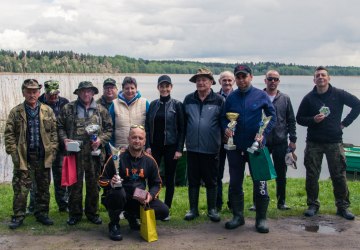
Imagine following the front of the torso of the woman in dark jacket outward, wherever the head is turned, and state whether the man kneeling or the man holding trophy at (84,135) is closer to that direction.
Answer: the man kneeling

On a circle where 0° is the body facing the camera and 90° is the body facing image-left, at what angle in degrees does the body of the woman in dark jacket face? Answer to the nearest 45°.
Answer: approximately 0°

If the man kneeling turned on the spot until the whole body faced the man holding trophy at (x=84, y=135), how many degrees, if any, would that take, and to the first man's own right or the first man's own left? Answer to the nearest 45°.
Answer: approximately 135° to the first man's own right

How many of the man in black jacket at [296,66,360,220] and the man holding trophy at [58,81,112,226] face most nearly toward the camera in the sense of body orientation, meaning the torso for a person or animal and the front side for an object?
2

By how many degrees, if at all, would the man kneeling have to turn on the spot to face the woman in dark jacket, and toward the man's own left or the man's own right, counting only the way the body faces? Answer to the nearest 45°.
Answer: approximately 135° to the man's own left

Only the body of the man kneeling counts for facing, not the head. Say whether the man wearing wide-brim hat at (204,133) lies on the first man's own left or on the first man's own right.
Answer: on the first man's own left
